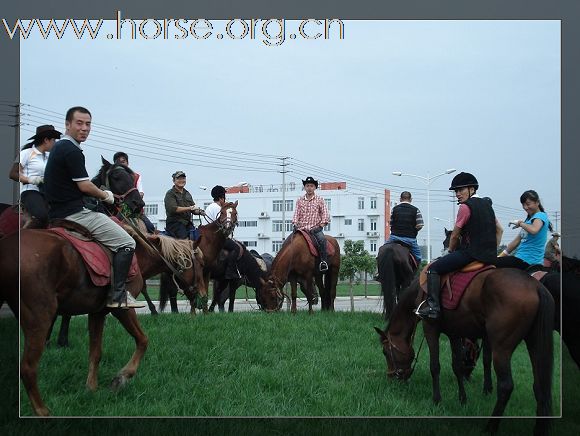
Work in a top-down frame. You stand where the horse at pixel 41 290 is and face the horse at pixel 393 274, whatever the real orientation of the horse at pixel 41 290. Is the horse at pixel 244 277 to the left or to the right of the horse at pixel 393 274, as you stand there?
left

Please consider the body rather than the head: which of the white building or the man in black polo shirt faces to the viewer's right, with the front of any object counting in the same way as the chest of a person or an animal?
the man in black polo shirt

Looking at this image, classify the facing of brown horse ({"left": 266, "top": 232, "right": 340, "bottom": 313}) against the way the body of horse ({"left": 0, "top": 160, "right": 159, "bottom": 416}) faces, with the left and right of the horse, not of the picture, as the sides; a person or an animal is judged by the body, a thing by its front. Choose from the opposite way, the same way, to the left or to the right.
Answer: the opposite way

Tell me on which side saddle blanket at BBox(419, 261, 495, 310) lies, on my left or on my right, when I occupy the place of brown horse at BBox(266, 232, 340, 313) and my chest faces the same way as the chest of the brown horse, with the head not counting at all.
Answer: on my left

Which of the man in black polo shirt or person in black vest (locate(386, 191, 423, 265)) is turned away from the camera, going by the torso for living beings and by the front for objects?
the person in black vest

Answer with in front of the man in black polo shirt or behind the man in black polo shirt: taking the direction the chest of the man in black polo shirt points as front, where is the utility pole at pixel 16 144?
behind

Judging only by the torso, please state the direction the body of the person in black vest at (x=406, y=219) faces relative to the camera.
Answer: away from the camera

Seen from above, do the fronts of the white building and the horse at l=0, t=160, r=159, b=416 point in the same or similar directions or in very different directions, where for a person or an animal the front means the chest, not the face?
very different directions

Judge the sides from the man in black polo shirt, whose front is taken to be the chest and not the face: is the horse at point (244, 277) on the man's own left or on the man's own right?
on the man's own left

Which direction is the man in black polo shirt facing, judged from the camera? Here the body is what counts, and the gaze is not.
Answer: to the viewer's right
